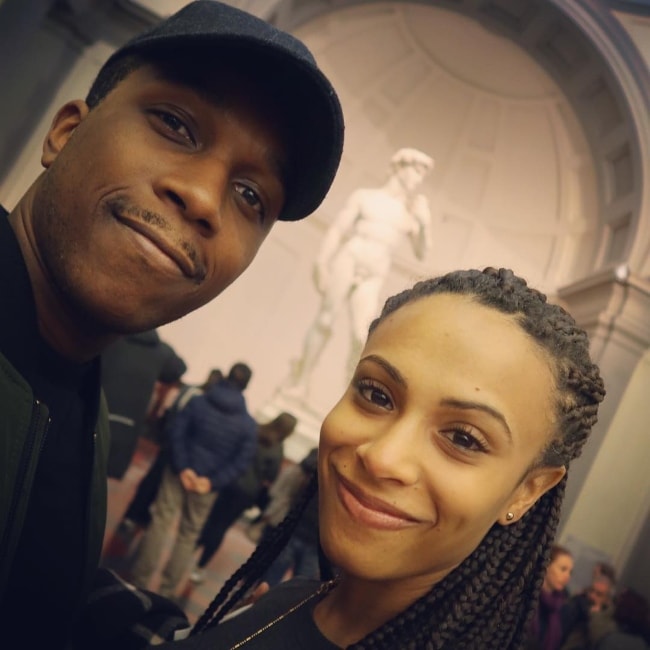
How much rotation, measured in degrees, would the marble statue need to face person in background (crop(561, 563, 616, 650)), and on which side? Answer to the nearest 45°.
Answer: approximately 45° to its left

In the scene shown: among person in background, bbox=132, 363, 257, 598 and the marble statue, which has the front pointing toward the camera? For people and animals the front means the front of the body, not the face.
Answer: the marble statue

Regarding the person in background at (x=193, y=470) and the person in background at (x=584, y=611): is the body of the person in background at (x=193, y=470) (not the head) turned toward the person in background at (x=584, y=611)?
no

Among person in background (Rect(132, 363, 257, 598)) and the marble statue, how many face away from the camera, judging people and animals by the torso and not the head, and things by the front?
1

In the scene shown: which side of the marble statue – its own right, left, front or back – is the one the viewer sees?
front

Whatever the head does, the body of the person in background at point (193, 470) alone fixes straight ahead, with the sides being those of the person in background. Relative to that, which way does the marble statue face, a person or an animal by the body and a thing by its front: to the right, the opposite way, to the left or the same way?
the opposite way

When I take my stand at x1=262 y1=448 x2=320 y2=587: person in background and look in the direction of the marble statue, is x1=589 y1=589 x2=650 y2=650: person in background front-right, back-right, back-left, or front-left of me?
back-right

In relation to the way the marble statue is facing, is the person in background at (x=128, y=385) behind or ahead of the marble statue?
ahead

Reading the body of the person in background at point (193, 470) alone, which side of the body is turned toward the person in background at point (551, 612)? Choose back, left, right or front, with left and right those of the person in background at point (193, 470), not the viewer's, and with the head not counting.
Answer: right

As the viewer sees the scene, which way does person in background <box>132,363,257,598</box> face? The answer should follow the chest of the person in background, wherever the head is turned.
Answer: away from the camera
